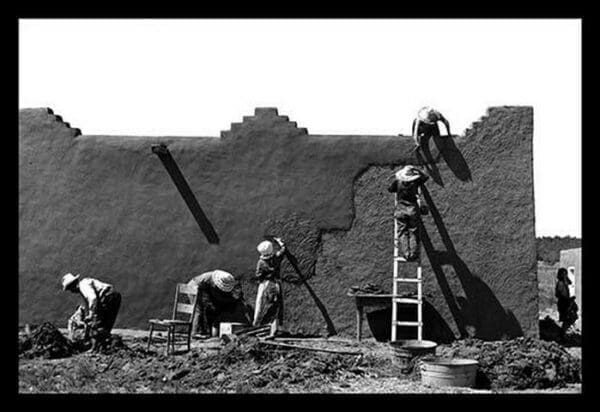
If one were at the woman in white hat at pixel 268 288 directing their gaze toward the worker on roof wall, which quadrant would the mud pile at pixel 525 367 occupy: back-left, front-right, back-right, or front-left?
front-right

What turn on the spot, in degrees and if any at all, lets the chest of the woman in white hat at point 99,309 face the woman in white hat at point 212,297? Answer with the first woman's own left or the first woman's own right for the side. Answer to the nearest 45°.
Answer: approximately 135° to the first woman's own right

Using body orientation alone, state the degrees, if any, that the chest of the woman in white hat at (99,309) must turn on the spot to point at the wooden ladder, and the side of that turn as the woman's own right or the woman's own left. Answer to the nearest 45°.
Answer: approximately 180°

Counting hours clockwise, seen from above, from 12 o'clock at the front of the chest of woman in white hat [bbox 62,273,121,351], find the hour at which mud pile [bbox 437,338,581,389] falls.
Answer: The mud pile is roughly at 7 o'clock from the woman in white hat.

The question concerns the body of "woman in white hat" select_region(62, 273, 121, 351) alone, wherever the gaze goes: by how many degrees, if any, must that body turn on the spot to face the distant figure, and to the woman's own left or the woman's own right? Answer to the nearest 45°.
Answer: approximately 180°

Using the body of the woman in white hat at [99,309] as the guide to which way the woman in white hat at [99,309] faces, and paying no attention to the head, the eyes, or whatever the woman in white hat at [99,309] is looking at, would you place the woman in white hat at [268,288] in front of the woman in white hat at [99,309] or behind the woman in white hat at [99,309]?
behind

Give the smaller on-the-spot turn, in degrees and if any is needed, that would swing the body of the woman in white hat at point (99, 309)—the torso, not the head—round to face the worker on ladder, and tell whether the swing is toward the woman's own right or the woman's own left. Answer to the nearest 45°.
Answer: approximately 180°

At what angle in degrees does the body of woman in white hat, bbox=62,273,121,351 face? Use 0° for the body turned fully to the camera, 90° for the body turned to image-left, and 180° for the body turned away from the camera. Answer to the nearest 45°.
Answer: approximately 90°
